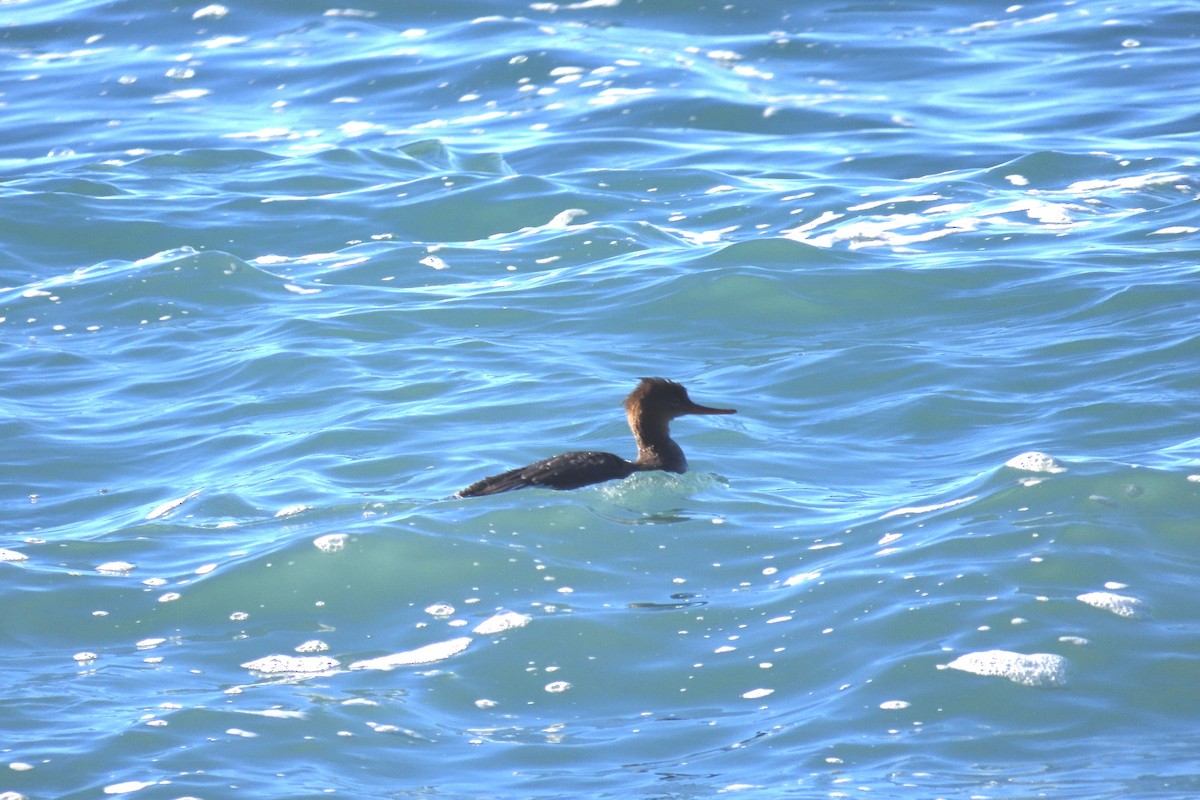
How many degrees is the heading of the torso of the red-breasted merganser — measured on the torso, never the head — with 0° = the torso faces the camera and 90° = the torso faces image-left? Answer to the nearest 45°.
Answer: approximately 270°
